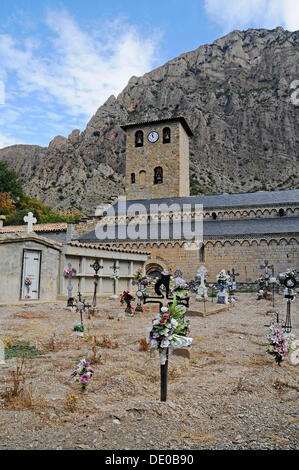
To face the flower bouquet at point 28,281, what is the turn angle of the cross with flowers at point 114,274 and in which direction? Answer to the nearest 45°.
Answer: approximately 45° to its right

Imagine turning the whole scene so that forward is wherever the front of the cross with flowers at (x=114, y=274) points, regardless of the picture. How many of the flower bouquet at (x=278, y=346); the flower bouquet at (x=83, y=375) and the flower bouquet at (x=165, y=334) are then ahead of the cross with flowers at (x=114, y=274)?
3

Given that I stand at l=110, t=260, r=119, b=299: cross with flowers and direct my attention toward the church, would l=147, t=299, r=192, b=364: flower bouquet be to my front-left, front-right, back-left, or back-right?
back-right

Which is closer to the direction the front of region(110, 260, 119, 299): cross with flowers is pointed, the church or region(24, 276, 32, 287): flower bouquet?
the flower bouquet

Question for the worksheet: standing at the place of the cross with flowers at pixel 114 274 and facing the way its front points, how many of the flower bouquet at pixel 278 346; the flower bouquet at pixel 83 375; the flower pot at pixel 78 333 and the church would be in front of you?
3

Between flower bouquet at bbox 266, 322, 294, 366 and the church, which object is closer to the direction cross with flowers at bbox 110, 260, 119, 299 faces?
the flower bouquet

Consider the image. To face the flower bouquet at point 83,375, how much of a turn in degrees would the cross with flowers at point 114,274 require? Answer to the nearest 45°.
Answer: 0° — it already faces it

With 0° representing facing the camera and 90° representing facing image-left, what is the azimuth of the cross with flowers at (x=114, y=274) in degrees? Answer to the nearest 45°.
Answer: approximately 0°

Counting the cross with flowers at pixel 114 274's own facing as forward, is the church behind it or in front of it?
behind

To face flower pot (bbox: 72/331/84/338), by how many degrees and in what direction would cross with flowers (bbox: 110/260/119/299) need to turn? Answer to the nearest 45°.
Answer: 0° — it already faces it

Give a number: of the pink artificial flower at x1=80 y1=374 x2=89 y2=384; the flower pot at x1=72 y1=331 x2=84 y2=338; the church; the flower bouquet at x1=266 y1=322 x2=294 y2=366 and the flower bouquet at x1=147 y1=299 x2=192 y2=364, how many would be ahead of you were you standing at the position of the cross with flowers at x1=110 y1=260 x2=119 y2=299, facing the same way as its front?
4
